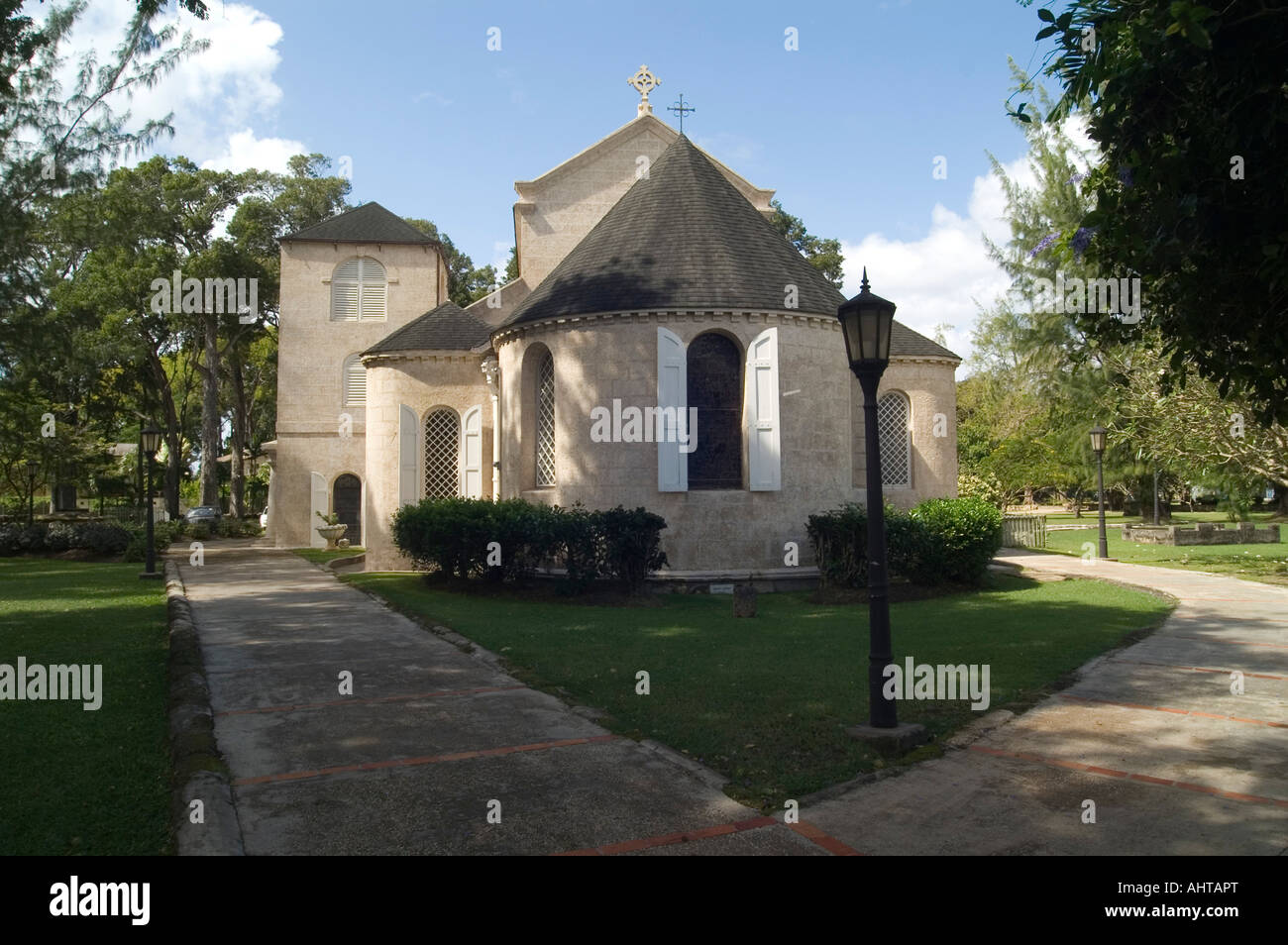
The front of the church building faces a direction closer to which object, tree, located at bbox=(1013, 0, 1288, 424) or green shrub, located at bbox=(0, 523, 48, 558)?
the green shrub

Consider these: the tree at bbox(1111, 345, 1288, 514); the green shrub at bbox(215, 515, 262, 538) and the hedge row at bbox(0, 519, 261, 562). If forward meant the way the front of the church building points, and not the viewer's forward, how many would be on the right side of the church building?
1

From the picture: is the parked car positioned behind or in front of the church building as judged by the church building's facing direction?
in front

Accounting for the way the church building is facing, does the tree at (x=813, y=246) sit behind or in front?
in front

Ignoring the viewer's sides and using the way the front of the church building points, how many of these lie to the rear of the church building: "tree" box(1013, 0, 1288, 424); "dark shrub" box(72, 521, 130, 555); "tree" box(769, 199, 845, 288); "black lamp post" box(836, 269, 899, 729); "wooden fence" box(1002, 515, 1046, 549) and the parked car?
2

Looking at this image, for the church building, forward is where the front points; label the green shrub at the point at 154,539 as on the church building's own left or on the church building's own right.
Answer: on the church building's own left

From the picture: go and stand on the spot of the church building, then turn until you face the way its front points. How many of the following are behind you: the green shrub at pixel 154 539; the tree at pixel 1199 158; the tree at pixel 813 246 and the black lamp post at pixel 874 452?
2

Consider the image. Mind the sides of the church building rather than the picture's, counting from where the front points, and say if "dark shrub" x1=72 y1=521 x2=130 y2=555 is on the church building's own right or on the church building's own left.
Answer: on the church building's own left

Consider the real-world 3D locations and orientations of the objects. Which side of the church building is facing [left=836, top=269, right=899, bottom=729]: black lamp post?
back

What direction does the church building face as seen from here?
away from the camera
